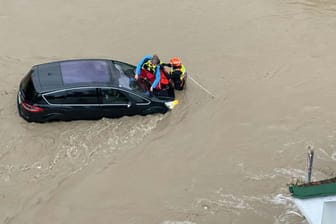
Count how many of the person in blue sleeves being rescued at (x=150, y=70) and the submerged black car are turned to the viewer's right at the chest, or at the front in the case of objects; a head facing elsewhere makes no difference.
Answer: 1

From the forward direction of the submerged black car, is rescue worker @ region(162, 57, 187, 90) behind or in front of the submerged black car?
in front

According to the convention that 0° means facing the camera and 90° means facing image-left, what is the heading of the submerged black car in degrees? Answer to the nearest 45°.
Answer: approximately 270°
